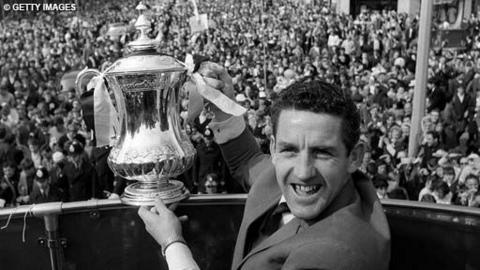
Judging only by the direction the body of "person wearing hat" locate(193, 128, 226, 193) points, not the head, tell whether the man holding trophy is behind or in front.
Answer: in front

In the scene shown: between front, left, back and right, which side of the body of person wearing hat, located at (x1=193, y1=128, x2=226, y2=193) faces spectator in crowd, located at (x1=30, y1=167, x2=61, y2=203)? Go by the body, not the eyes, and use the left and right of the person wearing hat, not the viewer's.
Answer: right

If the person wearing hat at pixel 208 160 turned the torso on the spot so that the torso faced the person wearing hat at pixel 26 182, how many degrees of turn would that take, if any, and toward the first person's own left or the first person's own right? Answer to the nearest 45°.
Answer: approximately 90° to the first person's own right

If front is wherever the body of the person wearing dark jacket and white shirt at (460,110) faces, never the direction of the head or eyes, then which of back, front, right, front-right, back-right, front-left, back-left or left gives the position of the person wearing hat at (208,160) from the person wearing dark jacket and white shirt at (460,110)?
front-right

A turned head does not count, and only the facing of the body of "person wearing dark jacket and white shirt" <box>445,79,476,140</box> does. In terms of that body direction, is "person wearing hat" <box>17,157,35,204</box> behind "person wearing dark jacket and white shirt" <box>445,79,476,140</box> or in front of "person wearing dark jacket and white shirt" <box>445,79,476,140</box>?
in front

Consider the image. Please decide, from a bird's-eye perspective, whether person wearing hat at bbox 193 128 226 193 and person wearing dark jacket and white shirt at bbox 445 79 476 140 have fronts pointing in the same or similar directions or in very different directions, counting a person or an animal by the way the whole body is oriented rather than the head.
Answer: same or similar directions

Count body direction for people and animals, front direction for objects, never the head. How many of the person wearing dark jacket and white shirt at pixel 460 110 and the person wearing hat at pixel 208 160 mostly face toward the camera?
2

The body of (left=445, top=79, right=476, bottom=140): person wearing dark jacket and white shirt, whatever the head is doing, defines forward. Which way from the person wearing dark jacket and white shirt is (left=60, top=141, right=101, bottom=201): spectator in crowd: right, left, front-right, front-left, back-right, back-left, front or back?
front-right

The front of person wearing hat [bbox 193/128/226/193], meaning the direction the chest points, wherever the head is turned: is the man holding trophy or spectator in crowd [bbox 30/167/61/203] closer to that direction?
the man holding trophy

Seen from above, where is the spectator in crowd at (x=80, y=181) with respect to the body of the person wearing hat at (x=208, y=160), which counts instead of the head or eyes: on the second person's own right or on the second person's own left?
on the second person's own right

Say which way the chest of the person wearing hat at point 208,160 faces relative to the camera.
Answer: toward the camera

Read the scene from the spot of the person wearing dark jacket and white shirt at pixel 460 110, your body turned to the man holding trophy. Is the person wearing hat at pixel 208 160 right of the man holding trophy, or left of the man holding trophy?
right

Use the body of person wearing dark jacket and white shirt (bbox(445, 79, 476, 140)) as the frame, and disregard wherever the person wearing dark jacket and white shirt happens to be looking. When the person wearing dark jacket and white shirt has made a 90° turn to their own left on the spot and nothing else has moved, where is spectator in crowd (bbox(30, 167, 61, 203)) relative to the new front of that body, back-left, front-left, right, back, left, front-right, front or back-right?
back-right
